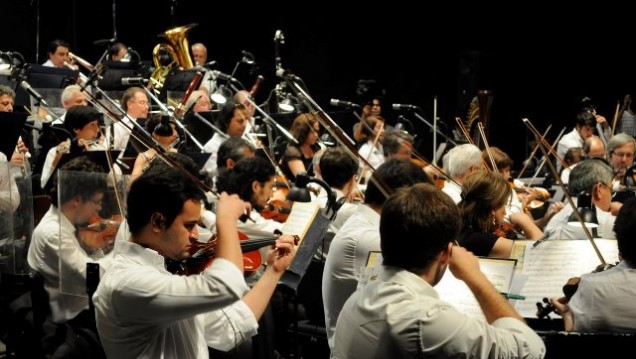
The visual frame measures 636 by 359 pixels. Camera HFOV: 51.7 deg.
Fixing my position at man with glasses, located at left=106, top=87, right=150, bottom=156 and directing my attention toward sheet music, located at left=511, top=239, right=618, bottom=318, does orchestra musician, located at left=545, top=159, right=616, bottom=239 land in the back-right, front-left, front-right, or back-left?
front-left

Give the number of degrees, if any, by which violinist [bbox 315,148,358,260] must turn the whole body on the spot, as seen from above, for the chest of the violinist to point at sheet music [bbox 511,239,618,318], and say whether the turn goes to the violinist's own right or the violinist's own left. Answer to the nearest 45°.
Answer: approximately 90° to the violinist's own right

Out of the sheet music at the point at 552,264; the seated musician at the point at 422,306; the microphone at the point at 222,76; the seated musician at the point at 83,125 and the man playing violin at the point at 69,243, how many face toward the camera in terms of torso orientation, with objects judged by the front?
2

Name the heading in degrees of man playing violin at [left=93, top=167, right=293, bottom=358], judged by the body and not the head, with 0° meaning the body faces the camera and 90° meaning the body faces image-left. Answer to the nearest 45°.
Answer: approximately 270°

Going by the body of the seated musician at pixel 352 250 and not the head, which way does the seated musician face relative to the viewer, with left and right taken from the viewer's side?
facing away from the viewer and to the right of the viewer

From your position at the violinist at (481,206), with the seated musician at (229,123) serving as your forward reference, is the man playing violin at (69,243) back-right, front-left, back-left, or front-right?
front-left

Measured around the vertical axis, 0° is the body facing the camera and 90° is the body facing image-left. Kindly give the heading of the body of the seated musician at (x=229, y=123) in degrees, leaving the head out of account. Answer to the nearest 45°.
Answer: approximately 270°

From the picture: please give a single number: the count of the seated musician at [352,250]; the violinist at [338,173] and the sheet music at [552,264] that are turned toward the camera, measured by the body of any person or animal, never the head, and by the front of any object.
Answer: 1

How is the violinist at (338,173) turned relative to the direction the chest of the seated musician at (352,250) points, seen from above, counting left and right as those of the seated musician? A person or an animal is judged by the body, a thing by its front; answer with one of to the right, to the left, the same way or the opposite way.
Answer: the same way

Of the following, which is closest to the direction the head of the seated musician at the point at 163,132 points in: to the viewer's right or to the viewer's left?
to the viewer's right
